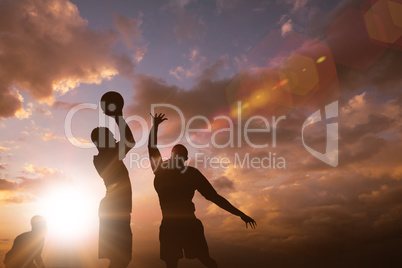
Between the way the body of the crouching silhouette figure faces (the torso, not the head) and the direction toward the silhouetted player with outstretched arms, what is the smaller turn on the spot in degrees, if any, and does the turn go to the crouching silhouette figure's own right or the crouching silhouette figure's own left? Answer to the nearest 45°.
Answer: approximately 45° to the crouching silhouette figure's own right

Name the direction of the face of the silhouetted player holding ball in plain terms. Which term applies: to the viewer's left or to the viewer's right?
to the viewer's right

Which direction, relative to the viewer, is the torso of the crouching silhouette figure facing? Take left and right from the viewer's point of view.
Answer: facing to the right of the viewer
